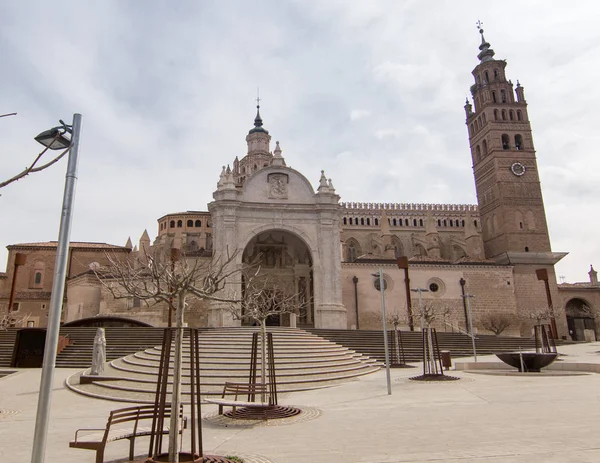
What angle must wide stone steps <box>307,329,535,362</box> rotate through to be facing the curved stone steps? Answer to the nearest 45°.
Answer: approximately 45° to its right

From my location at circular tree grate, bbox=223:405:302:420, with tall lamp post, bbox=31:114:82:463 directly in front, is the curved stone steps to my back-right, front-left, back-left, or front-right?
back-right

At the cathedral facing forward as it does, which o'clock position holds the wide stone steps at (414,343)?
The wide stone steps is roughly at 11 o'clock from the cathedral.

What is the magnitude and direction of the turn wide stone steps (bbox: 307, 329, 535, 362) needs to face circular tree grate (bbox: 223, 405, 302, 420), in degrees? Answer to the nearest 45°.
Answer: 0° — it already faces it

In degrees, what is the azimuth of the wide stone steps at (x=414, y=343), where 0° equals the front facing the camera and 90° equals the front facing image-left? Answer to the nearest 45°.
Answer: approximately 0°

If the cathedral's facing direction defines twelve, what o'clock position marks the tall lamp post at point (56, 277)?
The tall lamp post is roughly at 12 o'clock from the cathedral.

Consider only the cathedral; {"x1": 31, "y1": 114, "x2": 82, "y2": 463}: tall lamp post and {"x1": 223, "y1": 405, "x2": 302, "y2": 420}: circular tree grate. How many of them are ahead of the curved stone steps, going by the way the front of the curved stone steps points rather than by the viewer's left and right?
2

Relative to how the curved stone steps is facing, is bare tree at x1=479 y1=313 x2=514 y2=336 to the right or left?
on its left

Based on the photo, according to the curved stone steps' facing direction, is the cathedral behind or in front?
behind

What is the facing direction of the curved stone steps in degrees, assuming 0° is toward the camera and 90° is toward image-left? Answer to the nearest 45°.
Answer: approximately 0°
